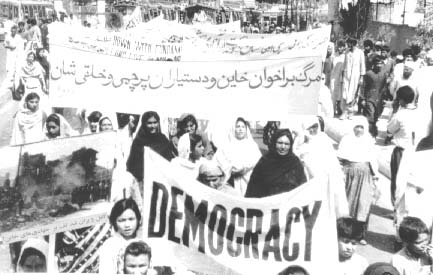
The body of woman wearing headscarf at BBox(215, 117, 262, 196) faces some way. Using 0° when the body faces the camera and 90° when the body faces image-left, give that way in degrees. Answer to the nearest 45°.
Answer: approximately 0°

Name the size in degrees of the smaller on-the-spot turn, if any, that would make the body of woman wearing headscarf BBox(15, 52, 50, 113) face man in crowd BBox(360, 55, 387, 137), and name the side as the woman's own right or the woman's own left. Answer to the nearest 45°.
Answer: approximately 90° to the woman's own left

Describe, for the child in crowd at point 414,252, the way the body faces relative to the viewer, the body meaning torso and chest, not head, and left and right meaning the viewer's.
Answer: facing the viewer and to the right of the viewer

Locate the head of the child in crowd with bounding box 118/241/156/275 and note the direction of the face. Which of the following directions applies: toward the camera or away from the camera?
toward the camera

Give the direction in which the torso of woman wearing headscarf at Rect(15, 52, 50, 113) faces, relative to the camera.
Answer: toward the camera

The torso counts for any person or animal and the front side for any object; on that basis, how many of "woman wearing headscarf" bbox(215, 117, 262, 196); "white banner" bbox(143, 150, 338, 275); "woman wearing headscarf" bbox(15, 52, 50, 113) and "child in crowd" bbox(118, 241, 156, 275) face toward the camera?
4

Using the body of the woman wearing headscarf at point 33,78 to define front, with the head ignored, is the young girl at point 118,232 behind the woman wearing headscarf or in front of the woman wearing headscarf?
in front

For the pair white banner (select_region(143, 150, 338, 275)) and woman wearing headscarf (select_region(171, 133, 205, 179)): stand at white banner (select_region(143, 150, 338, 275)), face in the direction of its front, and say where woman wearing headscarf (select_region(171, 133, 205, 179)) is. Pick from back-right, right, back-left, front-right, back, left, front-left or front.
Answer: back

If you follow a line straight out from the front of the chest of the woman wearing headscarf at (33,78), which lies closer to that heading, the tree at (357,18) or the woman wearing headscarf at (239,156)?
the woman wearing headscarf

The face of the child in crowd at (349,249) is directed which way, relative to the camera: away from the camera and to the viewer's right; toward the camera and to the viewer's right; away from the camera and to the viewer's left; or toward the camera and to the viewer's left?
toward the camera and to the viewer's left

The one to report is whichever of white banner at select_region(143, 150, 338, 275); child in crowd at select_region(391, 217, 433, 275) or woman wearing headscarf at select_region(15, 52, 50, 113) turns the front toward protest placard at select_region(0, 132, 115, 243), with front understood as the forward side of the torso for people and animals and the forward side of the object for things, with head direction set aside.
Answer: the woman wearing headscarf
